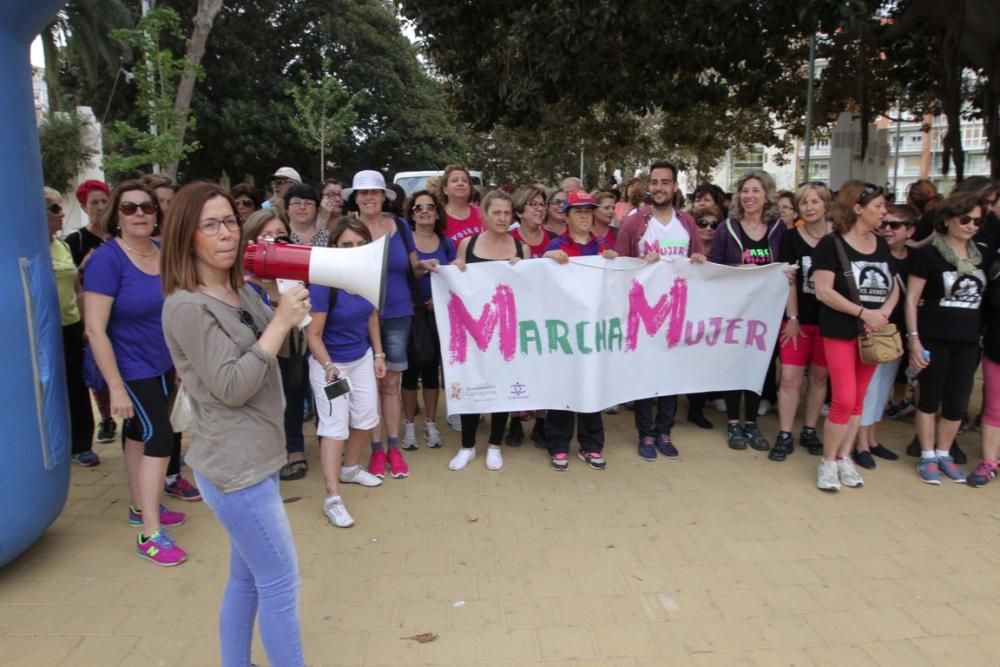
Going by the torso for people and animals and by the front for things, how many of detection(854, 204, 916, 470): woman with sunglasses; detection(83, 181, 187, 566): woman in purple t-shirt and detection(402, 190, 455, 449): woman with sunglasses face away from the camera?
0

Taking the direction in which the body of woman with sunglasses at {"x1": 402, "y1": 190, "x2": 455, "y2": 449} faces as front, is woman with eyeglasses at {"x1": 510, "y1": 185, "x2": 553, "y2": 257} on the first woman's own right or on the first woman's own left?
on the first woman's own left

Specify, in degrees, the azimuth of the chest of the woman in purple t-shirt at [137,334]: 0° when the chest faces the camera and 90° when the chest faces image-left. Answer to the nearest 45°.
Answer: approximately 315°

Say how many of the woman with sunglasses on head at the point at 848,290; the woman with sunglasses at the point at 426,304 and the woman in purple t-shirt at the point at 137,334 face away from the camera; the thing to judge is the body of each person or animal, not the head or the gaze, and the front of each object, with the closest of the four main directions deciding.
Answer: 0

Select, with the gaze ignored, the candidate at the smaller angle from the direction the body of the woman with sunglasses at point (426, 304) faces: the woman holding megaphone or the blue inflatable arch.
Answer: the woman holding megaphone

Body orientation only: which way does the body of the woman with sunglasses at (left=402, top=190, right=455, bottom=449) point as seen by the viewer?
toward the camera

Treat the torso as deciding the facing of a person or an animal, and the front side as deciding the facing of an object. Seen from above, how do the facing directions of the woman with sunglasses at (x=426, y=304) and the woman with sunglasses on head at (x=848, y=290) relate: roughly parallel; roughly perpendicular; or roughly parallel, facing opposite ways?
roughly parallel

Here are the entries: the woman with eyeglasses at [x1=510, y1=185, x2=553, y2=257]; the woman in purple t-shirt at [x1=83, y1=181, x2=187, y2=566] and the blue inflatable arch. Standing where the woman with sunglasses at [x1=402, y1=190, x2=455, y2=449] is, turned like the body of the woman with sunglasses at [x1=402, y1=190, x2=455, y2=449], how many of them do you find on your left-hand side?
1

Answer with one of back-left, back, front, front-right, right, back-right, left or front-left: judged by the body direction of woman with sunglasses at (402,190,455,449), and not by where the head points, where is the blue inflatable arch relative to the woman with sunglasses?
front-right

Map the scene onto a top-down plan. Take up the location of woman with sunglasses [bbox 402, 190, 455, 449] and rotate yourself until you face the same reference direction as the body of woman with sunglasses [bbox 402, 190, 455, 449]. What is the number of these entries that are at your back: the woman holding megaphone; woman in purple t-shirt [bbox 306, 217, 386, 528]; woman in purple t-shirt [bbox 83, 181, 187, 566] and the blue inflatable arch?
0

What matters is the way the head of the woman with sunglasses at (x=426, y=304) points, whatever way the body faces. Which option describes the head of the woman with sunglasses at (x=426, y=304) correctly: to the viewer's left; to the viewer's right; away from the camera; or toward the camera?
toward the camera

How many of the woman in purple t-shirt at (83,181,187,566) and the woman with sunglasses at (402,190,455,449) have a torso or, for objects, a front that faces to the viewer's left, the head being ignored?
0

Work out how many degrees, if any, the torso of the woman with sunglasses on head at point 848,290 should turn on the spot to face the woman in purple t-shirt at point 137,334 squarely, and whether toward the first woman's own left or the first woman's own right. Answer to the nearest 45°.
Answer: approximately 90° to the first woman's own right

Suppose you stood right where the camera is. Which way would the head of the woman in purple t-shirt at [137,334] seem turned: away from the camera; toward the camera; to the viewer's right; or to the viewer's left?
toward the camera

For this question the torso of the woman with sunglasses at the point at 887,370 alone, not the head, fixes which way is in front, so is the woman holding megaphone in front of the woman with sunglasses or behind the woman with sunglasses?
in front
